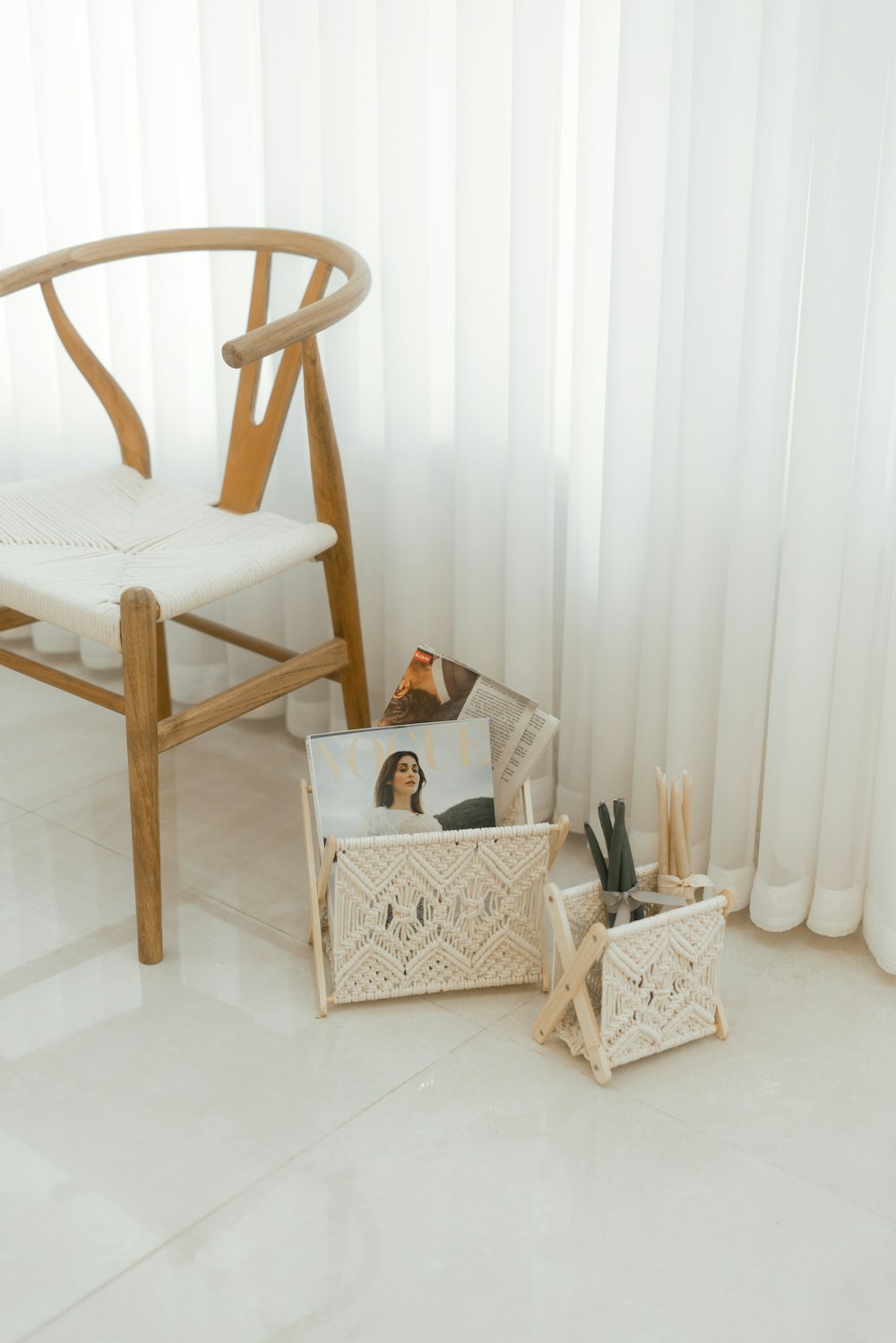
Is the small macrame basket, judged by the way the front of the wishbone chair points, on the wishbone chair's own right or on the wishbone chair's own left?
on the wishbone chair's own left

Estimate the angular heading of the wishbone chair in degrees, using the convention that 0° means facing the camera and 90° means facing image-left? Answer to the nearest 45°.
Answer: approximately 45°

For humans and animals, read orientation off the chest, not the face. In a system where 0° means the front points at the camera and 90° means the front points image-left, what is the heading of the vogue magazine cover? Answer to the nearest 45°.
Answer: approximately 0°

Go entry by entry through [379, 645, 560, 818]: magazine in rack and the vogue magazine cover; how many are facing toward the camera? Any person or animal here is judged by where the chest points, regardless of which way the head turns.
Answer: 2
